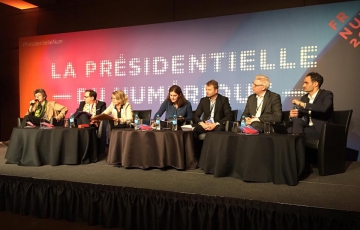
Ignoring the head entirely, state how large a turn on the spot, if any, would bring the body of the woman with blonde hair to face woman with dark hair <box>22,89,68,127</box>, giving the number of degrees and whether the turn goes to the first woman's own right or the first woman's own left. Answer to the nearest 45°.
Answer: approximately 90° to the first woman's own right

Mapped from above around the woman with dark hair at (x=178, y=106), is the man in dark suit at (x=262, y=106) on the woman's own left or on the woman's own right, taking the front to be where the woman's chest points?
on the woman's own left

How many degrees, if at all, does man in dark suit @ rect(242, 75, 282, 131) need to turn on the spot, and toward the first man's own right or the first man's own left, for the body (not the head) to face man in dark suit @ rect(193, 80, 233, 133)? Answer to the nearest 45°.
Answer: approximately 90° to the first man's own right

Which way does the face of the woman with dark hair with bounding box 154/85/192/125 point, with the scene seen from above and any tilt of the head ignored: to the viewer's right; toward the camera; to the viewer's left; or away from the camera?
toward the camera

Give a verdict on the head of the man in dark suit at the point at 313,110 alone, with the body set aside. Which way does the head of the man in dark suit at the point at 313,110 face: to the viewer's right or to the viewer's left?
to the viewer's left

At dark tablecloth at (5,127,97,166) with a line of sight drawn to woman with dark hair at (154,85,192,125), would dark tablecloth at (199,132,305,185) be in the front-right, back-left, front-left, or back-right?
front-right

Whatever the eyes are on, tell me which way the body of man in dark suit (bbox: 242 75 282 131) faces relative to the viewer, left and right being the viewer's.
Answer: facing the viewer and to the left of the viewer

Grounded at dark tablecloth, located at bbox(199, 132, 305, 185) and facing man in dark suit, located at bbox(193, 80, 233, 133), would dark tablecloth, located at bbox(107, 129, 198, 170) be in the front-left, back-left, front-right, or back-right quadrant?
front-left

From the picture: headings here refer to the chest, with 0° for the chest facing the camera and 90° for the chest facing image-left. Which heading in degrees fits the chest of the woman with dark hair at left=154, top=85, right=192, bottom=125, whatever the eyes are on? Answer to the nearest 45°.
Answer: approximately 45°

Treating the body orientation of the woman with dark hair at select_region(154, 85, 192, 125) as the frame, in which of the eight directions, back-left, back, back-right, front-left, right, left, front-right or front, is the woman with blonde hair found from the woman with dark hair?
front-right

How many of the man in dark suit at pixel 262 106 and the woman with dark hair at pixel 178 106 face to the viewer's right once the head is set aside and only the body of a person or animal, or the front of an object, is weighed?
0

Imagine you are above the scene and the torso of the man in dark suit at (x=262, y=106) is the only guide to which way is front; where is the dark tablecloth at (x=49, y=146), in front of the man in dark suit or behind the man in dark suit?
in front

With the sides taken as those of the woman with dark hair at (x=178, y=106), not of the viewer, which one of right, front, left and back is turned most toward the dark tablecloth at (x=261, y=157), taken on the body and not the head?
left

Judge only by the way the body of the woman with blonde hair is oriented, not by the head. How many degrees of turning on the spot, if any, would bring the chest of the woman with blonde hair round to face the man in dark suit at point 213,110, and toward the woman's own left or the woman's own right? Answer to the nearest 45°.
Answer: approximately 90° to the woman's own left

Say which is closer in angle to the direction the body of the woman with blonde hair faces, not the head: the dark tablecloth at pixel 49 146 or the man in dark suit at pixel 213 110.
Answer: the dark tablecloth

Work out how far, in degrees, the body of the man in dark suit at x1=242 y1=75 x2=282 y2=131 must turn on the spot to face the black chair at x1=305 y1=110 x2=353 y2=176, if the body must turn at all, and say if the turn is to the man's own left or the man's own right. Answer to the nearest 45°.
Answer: approximately 135° to the man's own left

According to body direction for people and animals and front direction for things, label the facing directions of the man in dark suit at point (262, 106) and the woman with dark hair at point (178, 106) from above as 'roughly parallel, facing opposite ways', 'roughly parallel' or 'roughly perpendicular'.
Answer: roughly parallel
